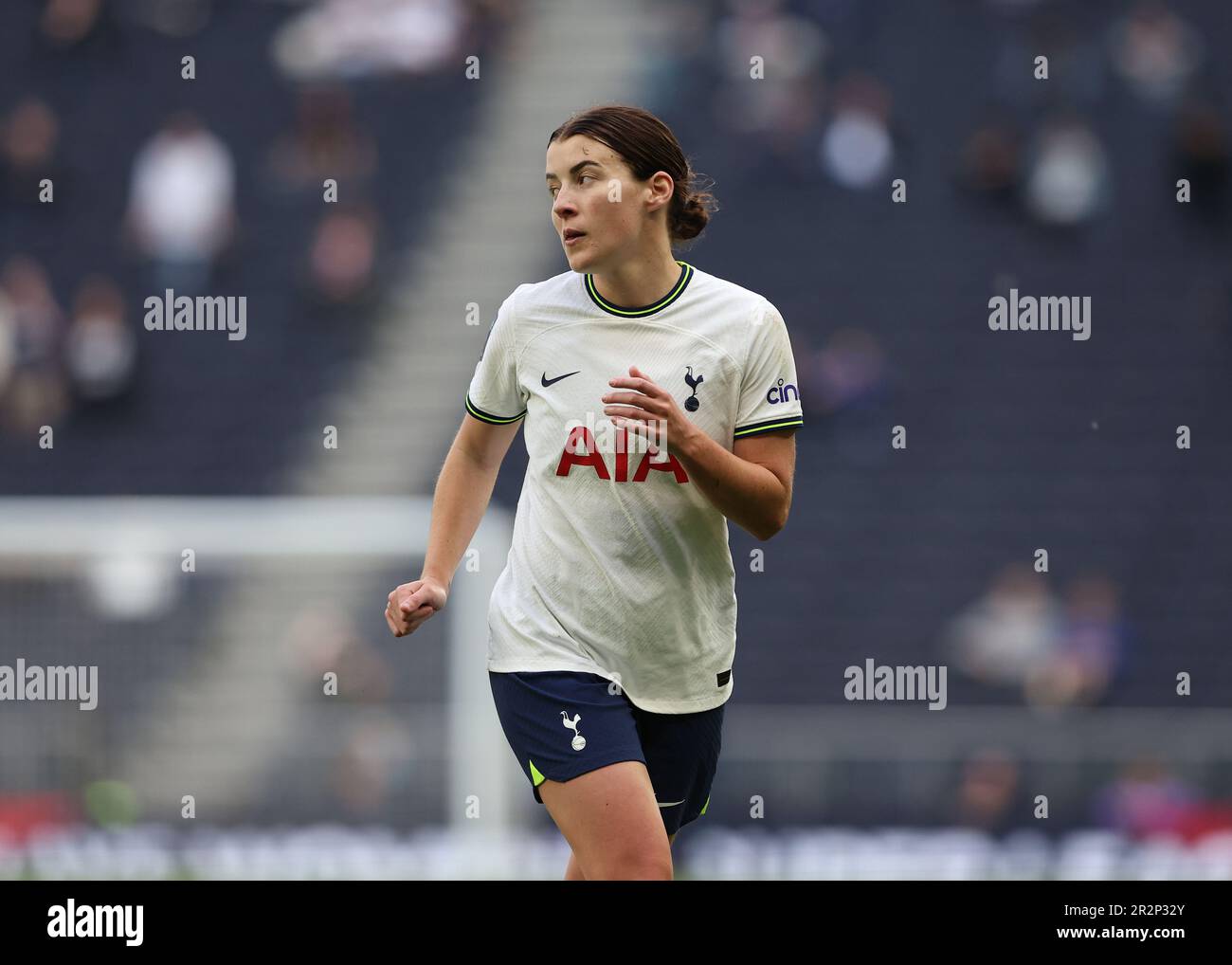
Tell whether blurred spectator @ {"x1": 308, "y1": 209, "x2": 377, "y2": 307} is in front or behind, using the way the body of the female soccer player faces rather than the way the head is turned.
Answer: behind

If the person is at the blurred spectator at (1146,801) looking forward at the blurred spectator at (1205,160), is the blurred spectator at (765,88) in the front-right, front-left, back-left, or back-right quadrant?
front-left

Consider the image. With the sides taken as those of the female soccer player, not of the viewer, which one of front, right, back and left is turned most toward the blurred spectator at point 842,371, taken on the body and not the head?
back

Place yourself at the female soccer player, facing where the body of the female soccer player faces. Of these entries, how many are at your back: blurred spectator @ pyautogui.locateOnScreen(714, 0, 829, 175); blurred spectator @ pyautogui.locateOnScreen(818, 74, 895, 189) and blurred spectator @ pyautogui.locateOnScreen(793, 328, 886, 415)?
3

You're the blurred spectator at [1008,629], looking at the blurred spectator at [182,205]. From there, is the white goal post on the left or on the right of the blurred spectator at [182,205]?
left

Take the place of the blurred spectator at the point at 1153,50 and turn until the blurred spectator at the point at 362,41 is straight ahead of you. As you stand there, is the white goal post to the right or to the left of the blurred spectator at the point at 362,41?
left

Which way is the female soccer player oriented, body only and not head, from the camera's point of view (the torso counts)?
toward the camera

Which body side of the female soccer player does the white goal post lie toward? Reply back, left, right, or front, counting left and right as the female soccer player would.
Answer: back

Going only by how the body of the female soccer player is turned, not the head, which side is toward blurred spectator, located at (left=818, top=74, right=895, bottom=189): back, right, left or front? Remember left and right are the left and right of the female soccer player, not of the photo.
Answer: back

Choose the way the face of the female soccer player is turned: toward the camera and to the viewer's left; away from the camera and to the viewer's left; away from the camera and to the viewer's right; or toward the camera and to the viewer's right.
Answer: toward the camera and to the viewer's left

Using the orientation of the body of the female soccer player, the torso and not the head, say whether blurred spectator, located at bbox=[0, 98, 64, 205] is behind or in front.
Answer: behind
